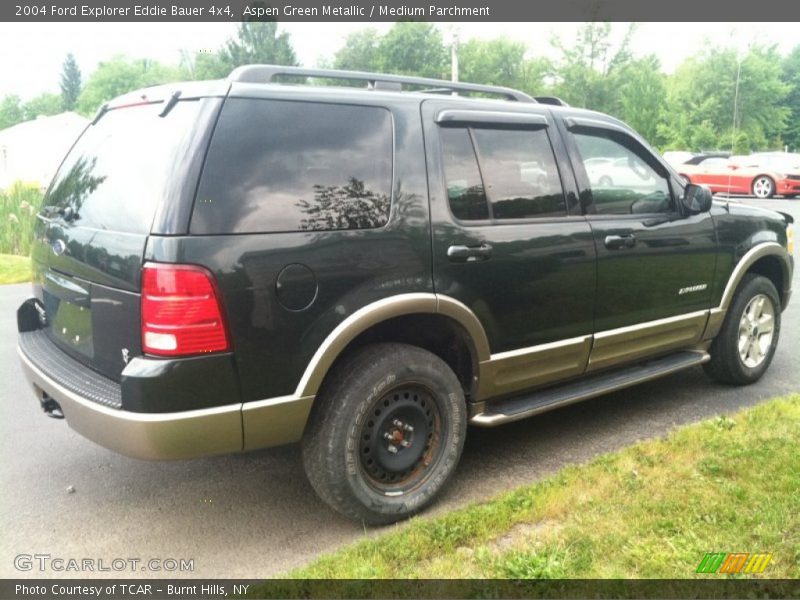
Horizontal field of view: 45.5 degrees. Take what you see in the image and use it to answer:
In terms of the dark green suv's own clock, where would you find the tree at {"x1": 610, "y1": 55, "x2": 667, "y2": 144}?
The tree is roughly at 11 o'clock from the dark green suv.

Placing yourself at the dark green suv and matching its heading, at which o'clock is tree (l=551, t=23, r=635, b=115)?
The tree is roughly at 11 o'clock from the dark green suv.

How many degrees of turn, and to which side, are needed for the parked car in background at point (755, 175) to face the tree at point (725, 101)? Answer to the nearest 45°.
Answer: approximately 135° to its left

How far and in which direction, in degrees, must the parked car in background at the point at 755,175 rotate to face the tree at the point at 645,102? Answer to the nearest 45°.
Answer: approximately 135° to its left

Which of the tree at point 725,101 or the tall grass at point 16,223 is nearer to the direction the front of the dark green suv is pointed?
the tree

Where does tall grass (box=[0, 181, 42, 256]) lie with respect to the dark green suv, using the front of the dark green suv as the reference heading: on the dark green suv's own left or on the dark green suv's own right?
on the dark green suv's own left

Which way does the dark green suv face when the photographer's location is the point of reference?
facing away from the viewer and to the right of the viewer

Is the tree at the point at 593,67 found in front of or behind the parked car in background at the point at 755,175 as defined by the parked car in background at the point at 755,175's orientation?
behind

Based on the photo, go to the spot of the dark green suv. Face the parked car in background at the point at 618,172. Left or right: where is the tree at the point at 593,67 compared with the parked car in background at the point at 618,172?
left
